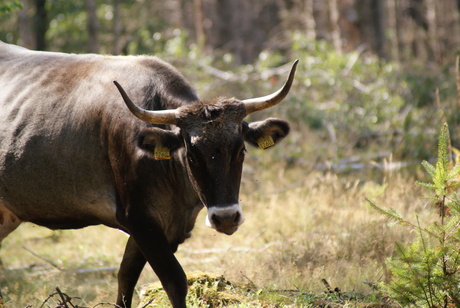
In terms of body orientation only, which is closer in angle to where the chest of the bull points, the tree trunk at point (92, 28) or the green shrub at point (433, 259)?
the green shrub

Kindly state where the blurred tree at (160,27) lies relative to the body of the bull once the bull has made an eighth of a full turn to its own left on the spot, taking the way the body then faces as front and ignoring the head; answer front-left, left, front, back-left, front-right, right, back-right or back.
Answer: left

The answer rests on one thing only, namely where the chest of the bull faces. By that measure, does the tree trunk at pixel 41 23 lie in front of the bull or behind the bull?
behind

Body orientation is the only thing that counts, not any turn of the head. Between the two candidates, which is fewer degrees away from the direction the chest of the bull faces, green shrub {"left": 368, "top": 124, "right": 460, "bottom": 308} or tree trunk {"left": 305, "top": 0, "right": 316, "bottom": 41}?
the green shrub

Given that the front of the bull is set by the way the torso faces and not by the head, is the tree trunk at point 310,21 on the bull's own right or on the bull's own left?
on the bull's own left

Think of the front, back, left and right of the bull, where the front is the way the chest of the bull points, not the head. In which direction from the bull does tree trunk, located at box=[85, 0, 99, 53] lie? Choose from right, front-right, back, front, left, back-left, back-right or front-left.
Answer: back-left

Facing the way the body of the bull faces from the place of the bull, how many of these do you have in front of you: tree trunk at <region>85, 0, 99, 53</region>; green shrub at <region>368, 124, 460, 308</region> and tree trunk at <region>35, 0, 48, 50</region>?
1

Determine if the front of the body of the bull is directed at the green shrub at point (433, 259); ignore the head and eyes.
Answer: yes
